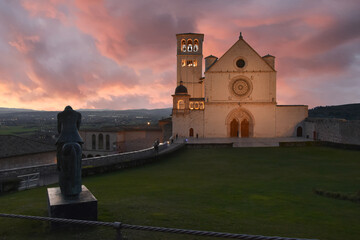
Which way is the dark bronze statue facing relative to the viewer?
away from the camera

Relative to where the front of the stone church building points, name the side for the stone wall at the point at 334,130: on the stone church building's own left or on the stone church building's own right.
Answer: on the stone church building's own left

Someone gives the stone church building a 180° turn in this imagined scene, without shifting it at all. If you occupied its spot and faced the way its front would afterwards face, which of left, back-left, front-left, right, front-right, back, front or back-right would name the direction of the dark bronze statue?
back

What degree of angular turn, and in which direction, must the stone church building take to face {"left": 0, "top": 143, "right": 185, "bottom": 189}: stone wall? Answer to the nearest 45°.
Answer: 0° — it already faces it

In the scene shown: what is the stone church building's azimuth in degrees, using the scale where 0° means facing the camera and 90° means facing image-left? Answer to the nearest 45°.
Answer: approximately 0°

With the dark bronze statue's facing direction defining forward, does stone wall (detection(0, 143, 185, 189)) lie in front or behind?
in front
